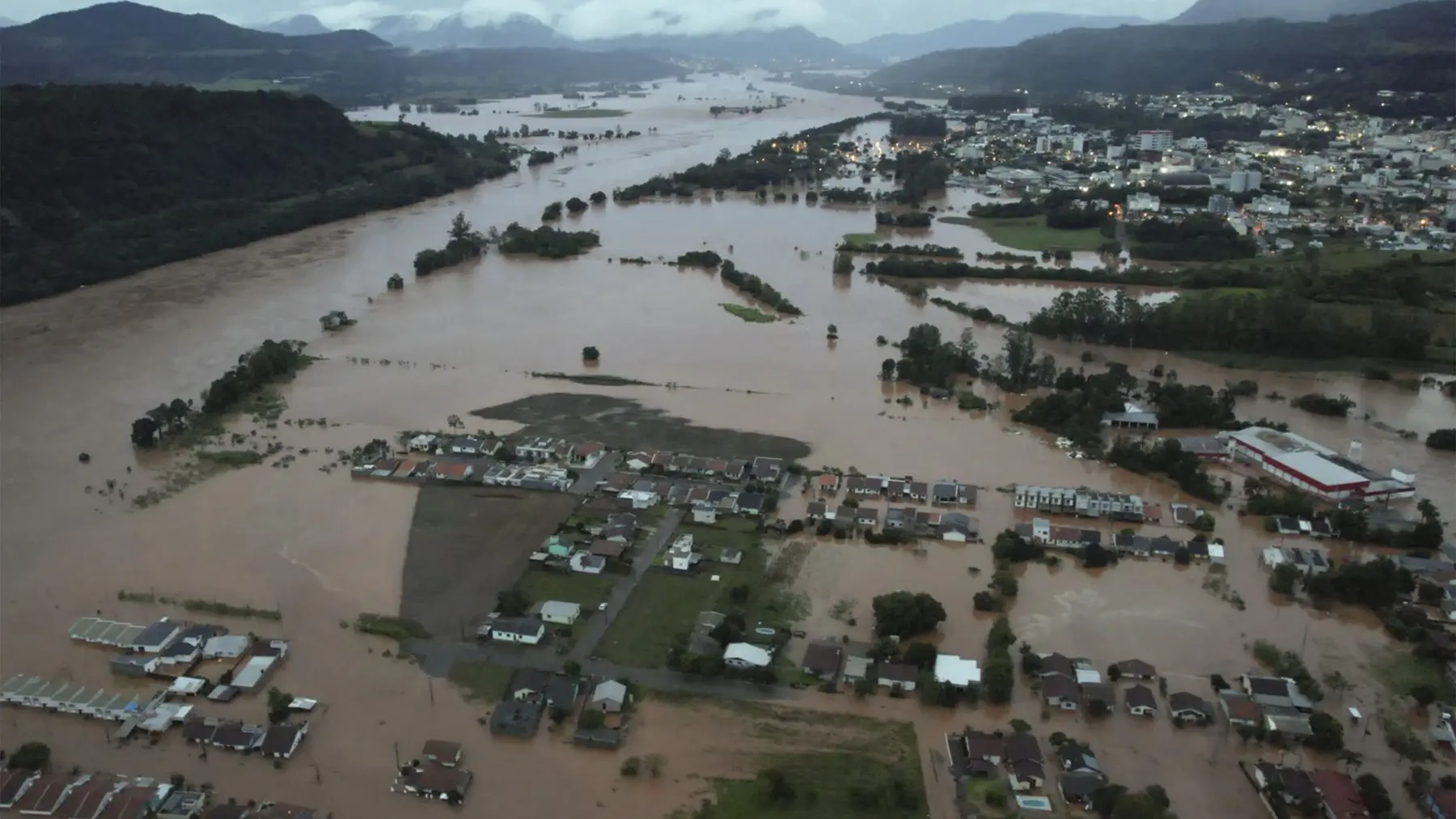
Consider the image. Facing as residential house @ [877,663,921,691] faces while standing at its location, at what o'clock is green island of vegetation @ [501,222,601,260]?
The green island of vegetation is roughly at 5 o'clock from the residential house.

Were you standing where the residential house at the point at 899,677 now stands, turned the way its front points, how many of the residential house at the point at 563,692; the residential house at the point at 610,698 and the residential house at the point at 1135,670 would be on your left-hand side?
1

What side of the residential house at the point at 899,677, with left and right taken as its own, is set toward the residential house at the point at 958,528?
back

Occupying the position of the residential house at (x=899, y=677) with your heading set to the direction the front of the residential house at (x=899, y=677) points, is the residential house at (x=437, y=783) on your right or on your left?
on your right

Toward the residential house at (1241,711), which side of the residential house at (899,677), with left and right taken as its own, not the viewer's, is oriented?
left

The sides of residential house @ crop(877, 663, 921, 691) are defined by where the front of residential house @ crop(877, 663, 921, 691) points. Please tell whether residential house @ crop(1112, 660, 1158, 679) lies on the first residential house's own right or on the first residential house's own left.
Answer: on the first residential house's own left

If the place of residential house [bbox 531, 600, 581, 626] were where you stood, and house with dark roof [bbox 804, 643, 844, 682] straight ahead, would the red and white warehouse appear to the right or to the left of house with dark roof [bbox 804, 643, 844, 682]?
left

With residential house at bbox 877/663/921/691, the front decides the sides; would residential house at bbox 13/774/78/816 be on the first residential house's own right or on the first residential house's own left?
on the first residential house's own right

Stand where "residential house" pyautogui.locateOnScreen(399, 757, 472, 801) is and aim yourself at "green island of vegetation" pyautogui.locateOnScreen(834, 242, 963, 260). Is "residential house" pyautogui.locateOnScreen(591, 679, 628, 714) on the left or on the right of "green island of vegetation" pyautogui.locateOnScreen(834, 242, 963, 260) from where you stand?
right

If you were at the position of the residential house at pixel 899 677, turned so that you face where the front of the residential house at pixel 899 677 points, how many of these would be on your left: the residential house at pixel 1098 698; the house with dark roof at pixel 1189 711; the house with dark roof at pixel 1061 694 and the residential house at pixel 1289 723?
4

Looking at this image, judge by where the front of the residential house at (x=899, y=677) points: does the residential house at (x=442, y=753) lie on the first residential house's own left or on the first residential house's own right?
on the first residential house's own right

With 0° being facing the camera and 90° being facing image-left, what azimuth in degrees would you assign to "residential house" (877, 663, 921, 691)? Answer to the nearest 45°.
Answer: approximately 0°

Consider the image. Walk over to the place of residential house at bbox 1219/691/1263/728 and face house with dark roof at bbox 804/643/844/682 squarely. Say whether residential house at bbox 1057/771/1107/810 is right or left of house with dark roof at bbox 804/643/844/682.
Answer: left

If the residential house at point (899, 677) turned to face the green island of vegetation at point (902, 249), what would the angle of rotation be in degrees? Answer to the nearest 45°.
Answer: approximately 180°
